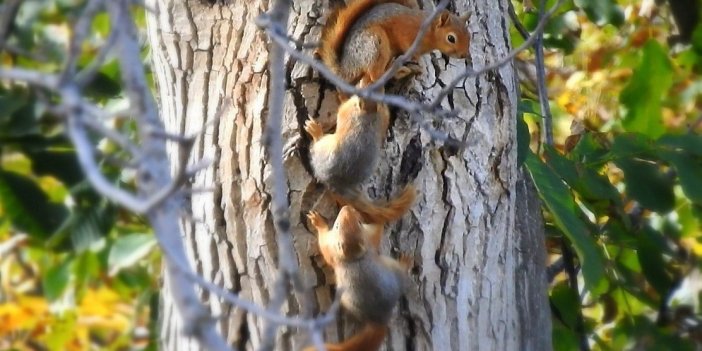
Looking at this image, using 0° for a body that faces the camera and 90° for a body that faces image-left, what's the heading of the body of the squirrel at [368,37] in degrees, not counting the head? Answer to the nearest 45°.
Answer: approximately 270°

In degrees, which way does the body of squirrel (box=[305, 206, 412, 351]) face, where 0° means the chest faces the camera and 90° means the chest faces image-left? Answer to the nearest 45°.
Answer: approximately 180°

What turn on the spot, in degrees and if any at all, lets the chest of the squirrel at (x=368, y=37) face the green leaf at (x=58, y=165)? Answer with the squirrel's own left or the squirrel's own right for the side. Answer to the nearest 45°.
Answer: approximately 135° to the squirrel's own left

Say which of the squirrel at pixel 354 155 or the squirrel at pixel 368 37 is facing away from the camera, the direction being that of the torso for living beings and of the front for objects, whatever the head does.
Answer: the squirrel at pixel 354 155

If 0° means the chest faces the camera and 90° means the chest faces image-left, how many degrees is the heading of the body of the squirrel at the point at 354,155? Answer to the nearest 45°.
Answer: approximately 180°

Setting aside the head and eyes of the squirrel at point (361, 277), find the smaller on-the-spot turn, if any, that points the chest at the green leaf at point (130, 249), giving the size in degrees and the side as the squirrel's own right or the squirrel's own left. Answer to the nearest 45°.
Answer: approximately 45° to the squirrel's own left

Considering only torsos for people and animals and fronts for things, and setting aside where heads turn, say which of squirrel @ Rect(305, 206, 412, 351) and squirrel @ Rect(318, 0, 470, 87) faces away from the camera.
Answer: squirrel @ Rect(305, 206, 412, 351)

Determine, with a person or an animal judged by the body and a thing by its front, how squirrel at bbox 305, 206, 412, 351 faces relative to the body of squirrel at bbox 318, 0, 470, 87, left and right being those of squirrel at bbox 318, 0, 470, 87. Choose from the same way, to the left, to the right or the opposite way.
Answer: to the left

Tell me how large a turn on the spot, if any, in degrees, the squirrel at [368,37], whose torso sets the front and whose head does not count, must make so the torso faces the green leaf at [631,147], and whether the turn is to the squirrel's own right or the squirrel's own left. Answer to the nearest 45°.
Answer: approximately 45° to the squirrel's own left

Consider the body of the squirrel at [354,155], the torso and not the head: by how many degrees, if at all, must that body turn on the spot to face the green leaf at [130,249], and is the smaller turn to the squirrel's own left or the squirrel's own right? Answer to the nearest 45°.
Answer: approximately 45° to the squirrel's own left
